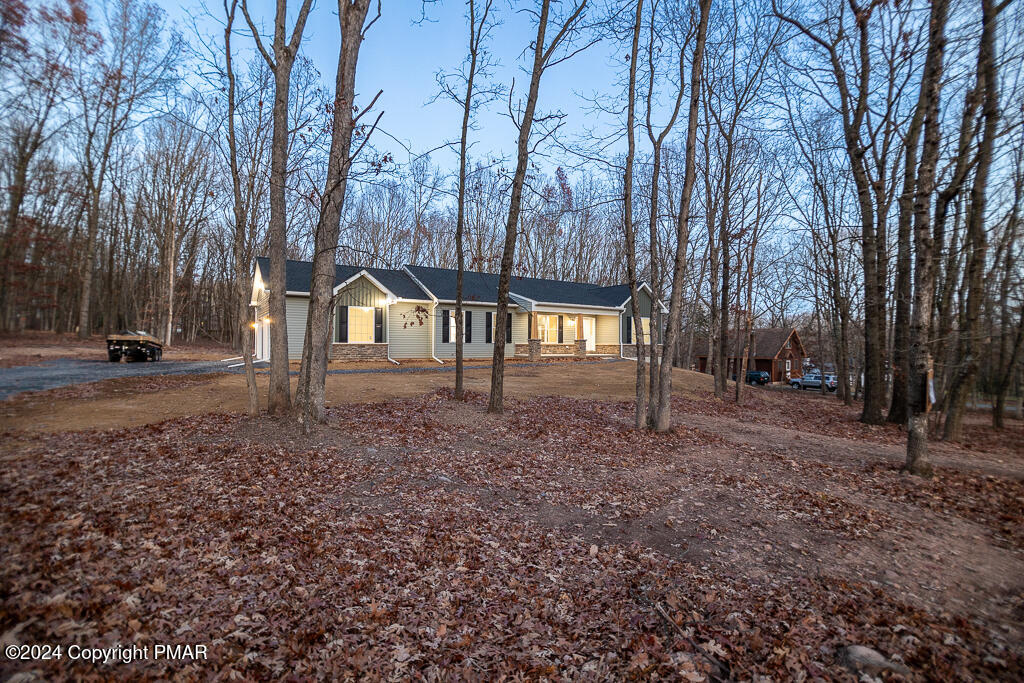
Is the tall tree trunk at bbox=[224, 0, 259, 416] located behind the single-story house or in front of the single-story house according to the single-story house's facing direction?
in front

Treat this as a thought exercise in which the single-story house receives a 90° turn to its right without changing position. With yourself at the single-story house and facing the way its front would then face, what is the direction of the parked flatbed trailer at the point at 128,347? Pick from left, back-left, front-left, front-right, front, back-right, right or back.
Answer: front

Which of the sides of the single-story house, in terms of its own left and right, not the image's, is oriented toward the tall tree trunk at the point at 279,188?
front

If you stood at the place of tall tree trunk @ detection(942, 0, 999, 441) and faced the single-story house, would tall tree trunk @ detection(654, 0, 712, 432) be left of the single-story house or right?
left

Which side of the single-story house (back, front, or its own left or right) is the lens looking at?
front

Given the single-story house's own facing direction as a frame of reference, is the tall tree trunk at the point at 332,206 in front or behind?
in front

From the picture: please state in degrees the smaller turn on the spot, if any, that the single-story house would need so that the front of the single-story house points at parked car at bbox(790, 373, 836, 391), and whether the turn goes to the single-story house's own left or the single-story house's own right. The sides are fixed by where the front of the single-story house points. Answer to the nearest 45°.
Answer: approximately 135° to the single-story house's own left

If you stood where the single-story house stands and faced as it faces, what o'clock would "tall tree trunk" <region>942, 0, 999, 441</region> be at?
The tall tree trunk is roughly at 11 o'clock from the single-story house.

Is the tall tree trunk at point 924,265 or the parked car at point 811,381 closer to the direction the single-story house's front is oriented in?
the tall tree trunk

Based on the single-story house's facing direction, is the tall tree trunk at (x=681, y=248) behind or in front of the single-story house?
in front
